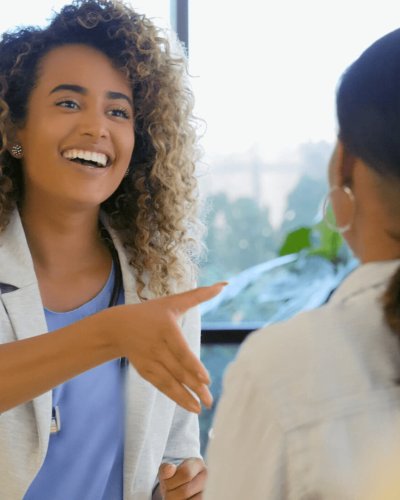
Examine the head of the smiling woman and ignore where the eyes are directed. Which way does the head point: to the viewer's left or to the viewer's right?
to the viewer's right

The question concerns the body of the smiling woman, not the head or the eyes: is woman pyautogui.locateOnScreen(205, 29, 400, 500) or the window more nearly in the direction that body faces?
the woman

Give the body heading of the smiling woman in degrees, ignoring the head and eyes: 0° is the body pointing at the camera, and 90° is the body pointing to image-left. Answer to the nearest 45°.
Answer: approximately 315°

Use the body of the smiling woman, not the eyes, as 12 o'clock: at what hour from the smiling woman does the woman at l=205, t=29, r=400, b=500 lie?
The woman is roughly at 11 o'clock from the smiling woman.

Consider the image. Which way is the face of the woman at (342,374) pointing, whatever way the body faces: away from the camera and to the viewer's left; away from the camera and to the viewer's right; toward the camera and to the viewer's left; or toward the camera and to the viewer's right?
away from the camera and to the viewer's left

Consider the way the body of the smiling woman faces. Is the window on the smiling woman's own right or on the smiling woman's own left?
on the smiling woman's own left

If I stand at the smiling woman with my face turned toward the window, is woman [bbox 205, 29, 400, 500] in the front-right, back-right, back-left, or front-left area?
back-right

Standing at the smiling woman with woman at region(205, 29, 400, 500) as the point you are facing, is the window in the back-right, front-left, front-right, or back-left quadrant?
back-left
